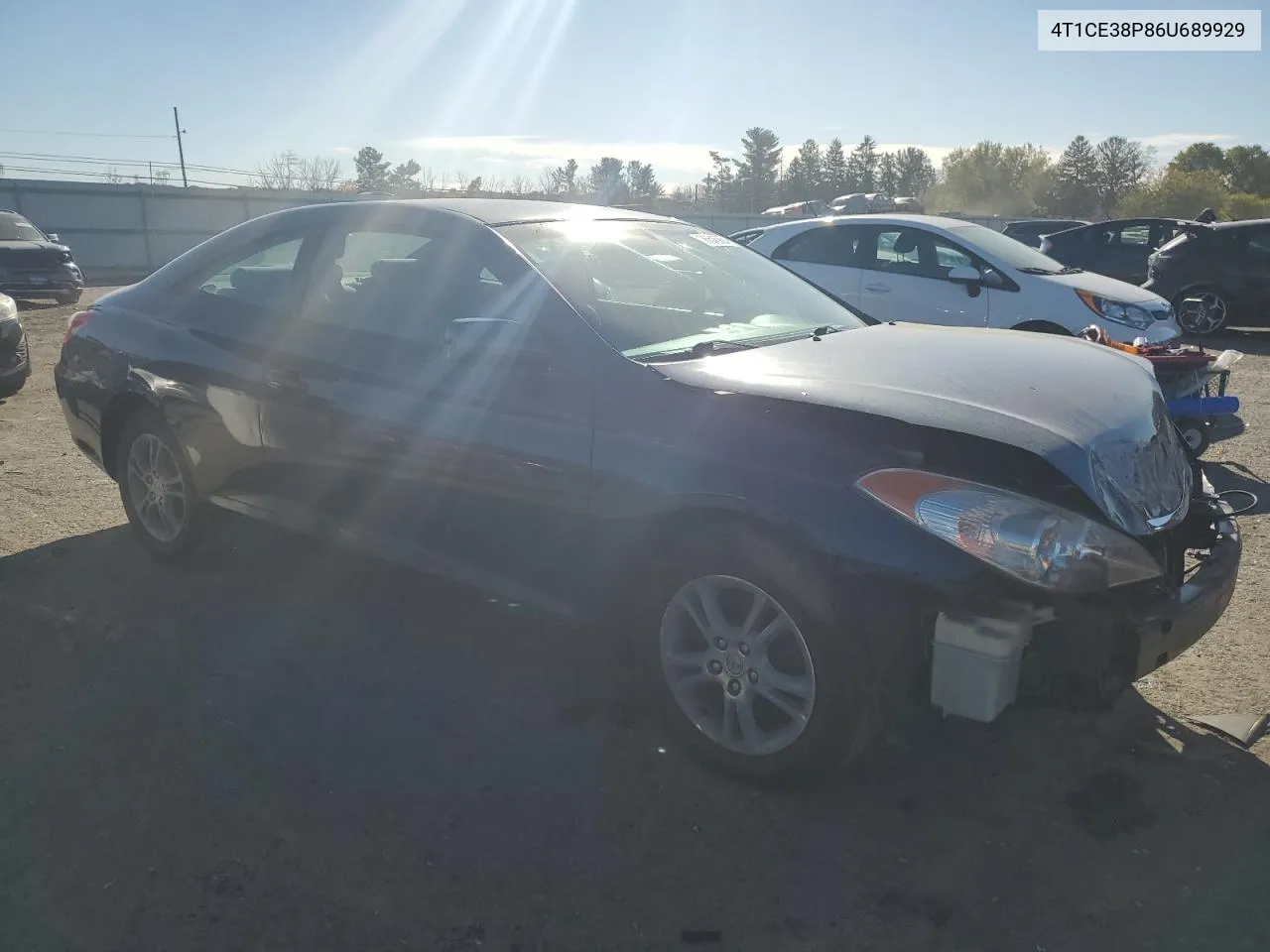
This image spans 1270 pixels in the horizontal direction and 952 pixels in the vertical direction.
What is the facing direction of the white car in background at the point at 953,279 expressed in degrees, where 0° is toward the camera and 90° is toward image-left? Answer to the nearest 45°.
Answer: approximately 315°
